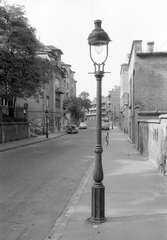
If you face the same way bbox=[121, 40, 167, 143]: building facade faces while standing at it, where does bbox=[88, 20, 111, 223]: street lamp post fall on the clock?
The street lamp post is roughly at 9 o'clock from the building facade.

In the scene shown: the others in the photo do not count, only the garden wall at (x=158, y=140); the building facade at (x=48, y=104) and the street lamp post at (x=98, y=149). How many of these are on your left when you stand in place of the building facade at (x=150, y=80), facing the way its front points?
2

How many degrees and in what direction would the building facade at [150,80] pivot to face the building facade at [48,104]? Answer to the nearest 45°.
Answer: approximately 45° to its right

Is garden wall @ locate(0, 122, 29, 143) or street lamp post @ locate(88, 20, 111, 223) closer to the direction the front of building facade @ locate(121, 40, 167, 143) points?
the garden wall

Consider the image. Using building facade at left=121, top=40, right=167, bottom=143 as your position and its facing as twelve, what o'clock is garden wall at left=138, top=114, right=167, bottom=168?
The garden wall is roughly at 9 o'clock from the building facade.

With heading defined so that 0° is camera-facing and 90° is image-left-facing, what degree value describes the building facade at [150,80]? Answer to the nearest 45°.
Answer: approximately 90°
